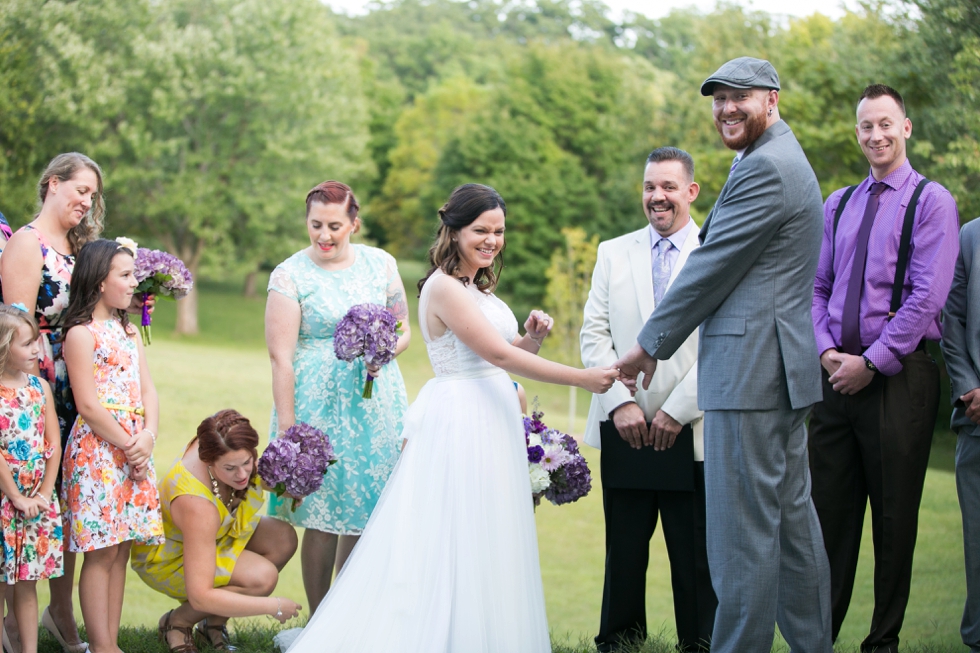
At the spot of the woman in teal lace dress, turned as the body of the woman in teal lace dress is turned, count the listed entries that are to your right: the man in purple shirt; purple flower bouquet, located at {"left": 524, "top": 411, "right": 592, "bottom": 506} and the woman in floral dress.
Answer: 1

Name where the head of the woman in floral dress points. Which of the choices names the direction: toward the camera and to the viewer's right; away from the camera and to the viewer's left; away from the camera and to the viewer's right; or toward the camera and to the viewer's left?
toward the camera and to the viewer's right

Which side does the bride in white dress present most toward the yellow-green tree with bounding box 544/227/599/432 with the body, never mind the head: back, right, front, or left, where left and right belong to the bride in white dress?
left

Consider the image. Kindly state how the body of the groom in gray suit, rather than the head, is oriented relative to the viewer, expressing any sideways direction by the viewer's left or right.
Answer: facing to the left of the viewer

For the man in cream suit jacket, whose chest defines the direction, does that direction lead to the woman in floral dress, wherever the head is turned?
no

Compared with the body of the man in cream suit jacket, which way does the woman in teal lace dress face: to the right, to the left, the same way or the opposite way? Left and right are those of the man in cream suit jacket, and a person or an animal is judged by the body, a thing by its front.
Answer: the same way

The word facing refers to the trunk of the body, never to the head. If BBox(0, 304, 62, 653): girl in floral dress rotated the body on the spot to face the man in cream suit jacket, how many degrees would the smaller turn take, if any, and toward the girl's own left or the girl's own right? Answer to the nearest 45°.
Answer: approximately 45° to the girl's own left

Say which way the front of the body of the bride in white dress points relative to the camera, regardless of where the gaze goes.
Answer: to the viewer's right

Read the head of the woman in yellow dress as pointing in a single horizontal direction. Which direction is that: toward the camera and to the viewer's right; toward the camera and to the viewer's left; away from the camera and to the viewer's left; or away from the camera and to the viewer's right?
toward the camera and to the viewer's right

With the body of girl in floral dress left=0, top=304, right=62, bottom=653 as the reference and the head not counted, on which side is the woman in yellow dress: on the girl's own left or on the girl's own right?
on the girl's own left

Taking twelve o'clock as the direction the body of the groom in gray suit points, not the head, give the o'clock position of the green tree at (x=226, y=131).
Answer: The green tree is roughly at 2 o'clock from the groom in gray suit.

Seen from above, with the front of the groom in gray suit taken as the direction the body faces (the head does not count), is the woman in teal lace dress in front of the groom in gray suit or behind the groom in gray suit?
in front

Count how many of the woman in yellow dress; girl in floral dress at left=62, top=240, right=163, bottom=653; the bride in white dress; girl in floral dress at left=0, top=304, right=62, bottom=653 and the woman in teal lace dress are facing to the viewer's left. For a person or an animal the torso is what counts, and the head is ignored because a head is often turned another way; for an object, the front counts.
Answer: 0

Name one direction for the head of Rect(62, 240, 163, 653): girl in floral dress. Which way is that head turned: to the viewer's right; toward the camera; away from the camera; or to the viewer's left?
to the viewer's right

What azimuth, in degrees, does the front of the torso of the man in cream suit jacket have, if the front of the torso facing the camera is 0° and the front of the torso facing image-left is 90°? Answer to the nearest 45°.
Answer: approximately 0°

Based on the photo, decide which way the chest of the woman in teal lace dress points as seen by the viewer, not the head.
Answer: toward the camera

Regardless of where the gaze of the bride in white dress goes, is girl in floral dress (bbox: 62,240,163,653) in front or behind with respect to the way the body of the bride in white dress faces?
behind
